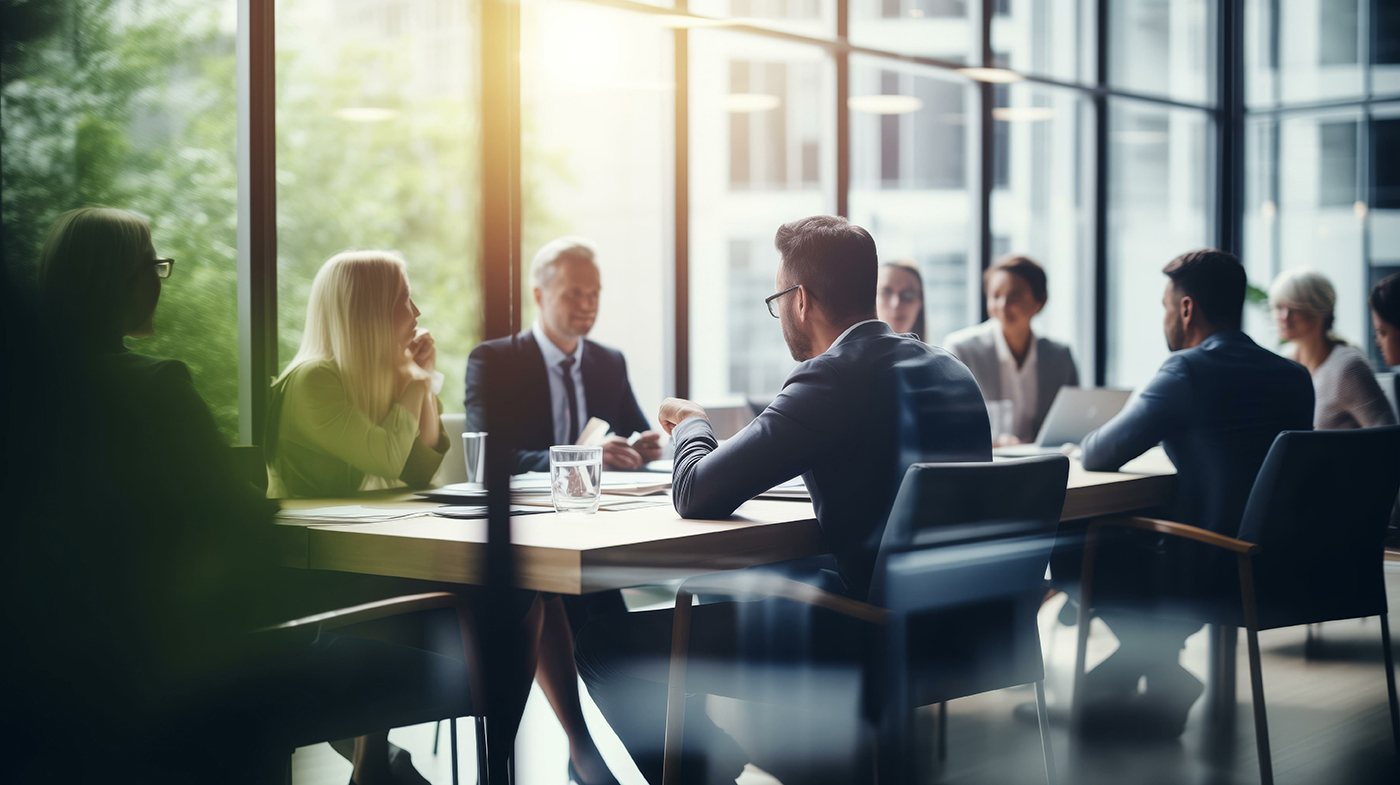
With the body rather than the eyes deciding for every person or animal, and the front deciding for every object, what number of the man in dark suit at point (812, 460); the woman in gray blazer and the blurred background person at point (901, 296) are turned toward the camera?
2

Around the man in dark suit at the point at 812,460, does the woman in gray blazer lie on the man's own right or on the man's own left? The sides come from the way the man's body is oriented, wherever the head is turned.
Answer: on the man's own right

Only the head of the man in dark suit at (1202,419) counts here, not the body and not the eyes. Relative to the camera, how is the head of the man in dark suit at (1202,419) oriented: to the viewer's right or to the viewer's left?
to the viewer's left

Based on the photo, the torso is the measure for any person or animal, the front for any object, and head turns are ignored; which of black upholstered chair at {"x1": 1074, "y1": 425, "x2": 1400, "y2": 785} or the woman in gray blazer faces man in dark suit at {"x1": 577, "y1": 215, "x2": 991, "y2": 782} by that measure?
the woman in gray blazer

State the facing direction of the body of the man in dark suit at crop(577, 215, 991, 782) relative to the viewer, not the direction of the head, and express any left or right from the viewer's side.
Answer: facing away from the viewer and to the left of the viewer

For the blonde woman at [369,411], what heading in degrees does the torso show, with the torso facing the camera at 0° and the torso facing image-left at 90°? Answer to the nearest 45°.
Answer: approximately 270°
